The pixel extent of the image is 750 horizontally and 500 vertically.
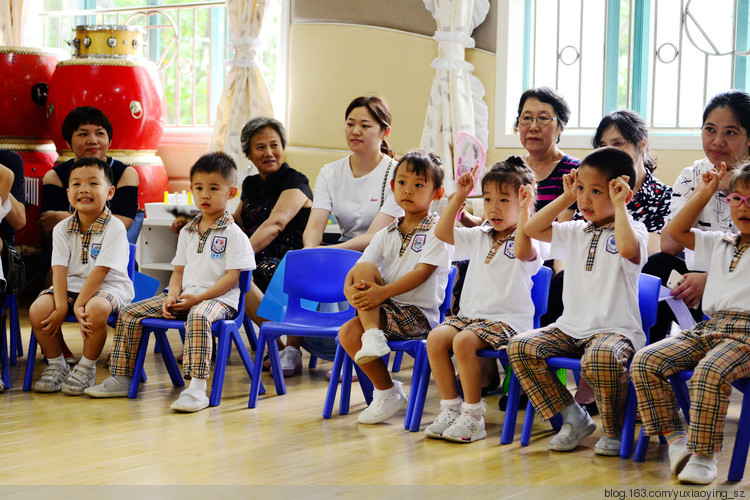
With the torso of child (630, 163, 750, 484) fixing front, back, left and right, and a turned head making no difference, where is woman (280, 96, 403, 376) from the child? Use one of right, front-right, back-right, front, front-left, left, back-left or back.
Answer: right

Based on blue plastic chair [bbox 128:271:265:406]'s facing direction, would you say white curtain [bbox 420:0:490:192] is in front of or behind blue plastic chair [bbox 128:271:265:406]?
behind

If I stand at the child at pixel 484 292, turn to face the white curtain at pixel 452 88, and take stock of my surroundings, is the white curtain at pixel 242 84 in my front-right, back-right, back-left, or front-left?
front-left

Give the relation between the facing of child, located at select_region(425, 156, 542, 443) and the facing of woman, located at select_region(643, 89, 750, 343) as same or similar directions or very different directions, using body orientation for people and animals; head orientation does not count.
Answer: same or similar directions

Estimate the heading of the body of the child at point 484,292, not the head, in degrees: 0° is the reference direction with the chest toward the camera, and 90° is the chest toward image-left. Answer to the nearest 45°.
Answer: approximately 45°

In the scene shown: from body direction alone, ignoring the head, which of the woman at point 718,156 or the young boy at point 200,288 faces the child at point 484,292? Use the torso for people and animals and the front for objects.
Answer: the woman

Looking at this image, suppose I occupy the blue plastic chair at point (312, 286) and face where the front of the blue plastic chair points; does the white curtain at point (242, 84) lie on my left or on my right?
on my right

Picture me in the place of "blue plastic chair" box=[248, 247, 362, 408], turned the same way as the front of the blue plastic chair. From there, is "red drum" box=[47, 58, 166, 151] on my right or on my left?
on my right

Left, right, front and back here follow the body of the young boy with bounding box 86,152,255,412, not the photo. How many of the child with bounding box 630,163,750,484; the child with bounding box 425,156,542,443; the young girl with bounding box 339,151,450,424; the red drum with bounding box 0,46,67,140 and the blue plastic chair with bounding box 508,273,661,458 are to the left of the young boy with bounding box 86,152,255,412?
4

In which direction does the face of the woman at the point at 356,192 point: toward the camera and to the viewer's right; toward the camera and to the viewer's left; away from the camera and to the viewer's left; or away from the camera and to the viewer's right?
toward the camera and to the viewer's left

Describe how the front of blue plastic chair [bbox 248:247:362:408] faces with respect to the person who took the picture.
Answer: facing the viewer and to the left of the viewer

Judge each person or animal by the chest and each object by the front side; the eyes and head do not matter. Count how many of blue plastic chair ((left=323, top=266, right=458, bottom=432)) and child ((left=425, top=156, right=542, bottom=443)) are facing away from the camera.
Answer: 0

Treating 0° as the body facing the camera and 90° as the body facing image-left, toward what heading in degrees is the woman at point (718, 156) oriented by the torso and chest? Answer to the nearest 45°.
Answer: approximately 45°

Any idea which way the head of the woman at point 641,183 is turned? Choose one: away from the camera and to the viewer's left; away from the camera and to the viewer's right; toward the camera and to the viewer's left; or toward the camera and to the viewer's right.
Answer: toward the camera and to the viewer's left

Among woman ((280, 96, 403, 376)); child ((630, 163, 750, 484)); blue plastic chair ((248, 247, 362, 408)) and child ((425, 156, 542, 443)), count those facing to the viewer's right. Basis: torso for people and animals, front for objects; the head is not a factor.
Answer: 0

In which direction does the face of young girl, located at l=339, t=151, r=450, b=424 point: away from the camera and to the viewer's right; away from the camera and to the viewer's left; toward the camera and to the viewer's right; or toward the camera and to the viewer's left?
toward the camera and to the viewer's left

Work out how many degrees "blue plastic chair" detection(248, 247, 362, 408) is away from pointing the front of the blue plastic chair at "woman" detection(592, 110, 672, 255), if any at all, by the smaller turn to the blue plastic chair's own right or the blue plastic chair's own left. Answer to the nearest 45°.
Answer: approximately 135° to the blue plastic chair's own left
